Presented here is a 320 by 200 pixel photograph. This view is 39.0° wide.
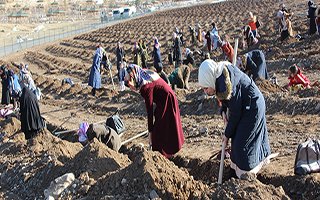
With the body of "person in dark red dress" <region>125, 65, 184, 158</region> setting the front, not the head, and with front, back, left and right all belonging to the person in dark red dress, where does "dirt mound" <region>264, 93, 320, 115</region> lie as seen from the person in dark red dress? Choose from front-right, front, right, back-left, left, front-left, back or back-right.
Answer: back-right

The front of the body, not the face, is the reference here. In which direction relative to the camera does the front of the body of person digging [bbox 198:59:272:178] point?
to the viewer's left

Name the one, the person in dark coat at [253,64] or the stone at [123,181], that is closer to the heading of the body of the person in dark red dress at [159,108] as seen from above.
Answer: the stone

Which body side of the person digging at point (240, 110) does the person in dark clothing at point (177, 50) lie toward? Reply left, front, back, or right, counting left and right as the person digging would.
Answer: right

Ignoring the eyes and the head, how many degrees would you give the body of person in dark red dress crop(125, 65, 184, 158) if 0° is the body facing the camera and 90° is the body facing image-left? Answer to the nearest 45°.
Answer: approximately 90°

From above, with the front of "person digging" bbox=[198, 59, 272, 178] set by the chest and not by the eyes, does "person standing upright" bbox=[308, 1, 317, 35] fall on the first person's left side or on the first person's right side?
on the first person's right side

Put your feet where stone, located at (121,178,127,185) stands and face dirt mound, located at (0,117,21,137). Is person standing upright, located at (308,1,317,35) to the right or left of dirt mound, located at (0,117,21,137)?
right

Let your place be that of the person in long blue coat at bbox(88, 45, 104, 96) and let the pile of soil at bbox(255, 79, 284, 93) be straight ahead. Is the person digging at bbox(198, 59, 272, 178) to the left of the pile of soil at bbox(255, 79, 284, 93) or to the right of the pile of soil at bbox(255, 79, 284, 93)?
right
